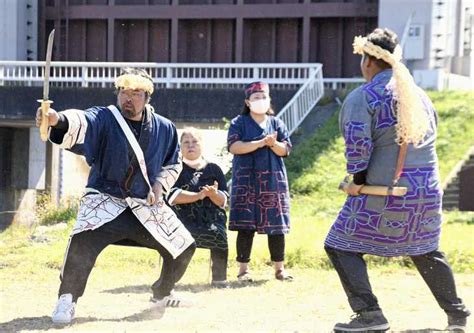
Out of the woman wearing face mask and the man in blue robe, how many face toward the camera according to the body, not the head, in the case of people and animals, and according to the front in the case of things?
2

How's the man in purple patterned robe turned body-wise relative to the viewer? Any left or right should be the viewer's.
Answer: facing away from the viewer and to the left of the viewer

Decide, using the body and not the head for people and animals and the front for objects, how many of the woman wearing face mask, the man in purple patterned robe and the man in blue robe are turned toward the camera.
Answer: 2

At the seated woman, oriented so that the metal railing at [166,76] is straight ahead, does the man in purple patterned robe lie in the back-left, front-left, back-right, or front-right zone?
back-right

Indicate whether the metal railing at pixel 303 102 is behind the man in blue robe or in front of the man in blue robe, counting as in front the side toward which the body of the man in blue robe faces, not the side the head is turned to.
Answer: behind

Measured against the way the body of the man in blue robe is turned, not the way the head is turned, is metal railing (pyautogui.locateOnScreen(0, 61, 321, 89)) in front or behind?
behind

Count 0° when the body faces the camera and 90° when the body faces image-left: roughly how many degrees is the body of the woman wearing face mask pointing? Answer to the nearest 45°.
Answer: approximately 0°

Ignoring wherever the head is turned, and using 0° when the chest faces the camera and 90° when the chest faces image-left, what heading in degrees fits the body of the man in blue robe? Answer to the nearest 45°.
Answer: approximately 0°

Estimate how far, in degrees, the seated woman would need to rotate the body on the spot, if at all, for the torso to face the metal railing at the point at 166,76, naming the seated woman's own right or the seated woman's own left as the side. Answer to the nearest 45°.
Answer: approximately 180°

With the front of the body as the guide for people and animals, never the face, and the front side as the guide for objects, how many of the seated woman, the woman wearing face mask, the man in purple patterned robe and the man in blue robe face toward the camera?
3
